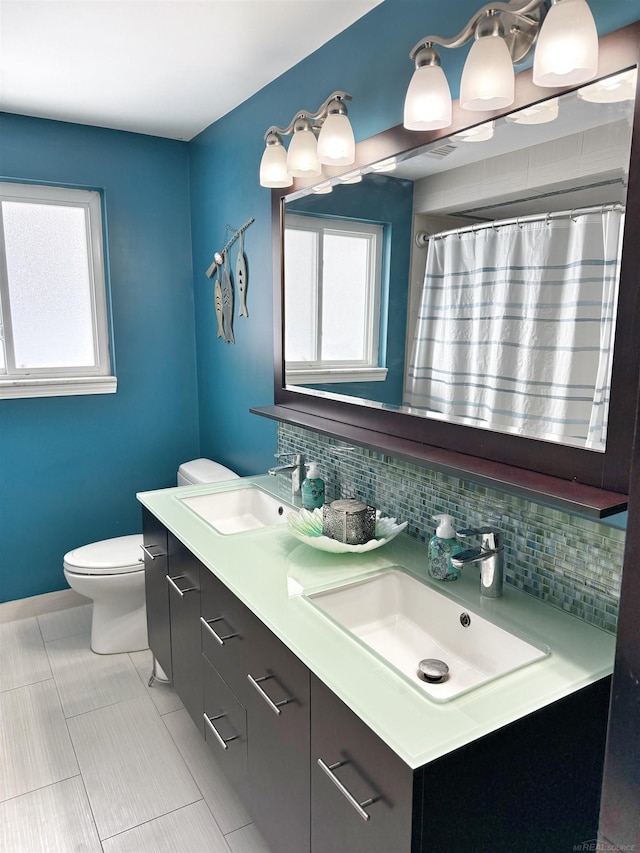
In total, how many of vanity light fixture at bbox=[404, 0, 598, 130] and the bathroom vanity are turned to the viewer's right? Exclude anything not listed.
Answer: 0

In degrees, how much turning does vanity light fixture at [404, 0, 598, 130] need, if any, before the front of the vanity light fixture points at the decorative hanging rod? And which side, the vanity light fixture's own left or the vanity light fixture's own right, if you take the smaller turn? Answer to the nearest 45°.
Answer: approximately 90° to the vanity light fixture's own right

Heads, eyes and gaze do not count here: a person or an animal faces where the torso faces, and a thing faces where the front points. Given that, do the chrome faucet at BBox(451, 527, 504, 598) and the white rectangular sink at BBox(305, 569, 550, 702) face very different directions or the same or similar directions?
same or similar directions

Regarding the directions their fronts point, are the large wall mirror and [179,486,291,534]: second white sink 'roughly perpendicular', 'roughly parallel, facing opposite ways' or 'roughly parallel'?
roughly parallel

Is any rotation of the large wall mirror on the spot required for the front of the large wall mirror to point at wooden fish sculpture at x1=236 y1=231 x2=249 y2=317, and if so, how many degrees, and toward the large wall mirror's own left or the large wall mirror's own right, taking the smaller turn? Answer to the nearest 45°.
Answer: approximately 90° to the large wall mirror's own right

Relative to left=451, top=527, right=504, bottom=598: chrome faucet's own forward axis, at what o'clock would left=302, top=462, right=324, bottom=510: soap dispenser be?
The soap dispenser is roughly at 3 o'clock from the chrome faucet.

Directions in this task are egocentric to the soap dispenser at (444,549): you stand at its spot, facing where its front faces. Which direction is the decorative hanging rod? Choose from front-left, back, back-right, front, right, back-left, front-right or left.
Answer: front-right

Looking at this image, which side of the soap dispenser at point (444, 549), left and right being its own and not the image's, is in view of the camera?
left

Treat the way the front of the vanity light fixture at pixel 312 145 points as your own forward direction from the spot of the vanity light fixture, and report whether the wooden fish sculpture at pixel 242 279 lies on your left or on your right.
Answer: on your right

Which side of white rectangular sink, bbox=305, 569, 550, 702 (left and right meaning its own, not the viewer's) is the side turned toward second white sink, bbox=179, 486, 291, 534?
right

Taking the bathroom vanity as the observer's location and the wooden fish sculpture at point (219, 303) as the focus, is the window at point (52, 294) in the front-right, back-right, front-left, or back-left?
front-left
